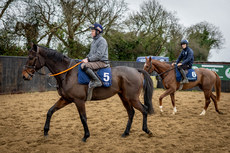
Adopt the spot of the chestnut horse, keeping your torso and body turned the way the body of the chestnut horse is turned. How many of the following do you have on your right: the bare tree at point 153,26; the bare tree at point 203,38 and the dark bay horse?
2

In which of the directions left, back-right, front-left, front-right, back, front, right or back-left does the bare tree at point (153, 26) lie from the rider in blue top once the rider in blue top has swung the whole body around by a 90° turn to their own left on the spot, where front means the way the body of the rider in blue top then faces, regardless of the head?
back-left

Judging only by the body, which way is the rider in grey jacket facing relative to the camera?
to the viewer's left

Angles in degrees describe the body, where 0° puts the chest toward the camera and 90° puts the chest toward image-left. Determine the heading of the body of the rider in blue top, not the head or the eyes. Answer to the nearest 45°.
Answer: approximately 45°

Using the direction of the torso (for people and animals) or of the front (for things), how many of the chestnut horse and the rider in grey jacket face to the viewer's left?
2

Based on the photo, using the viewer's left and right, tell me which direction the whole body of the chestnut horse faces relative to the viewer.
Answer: facing to the left of the viewer

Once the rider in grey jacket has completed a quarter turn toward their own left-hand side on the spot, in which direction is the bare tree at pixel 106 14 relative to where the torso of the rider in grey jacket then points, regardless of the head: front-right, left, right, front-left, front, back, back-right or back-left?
back

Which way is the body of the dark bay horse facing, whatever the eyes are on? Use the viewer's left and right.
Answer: facing to the left of the viewer

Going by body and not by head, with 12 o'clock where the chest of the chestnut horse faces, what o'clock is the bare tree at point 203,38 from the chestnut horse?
The bare tree is roughly at 3 o'clock from the chestnut horse.
